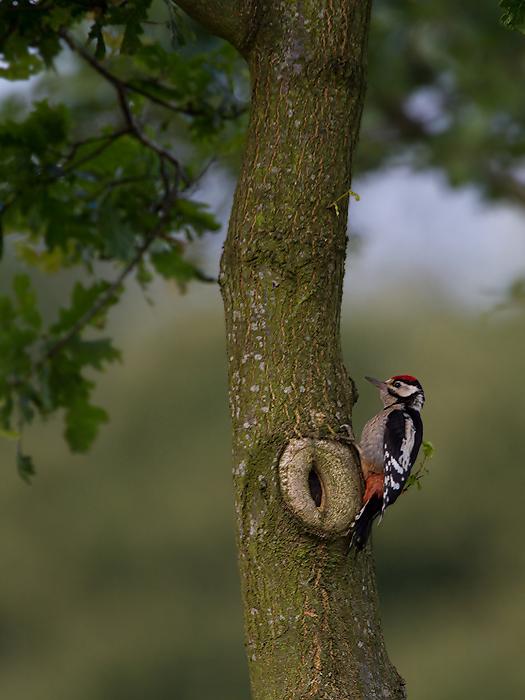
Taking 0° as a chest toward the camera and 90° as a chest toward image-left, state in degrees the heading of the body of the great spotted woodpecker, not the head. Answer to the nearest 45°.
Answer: approximately 90°
